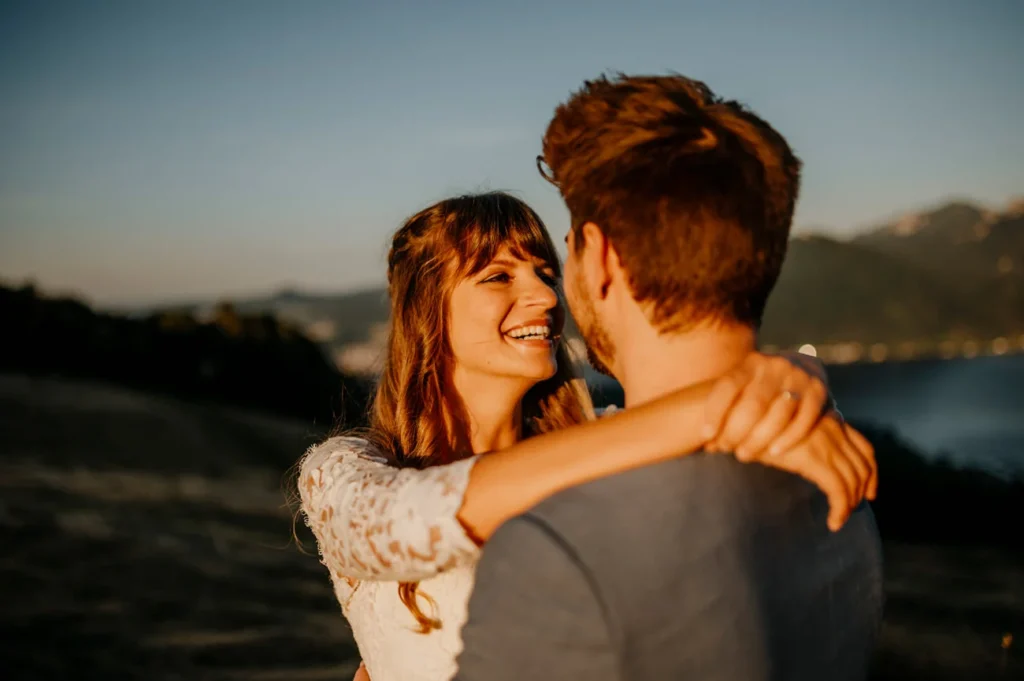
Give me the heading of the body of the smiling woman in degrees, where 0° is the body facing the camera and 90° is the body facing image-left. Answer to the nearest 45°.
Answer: approximately 315°
